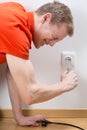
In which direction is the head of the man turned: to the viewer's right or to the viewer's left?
to the viewer's right

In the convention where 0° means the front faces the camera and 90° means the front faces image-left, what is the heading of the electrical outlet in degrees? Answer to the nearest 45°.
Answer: approximately 0°
